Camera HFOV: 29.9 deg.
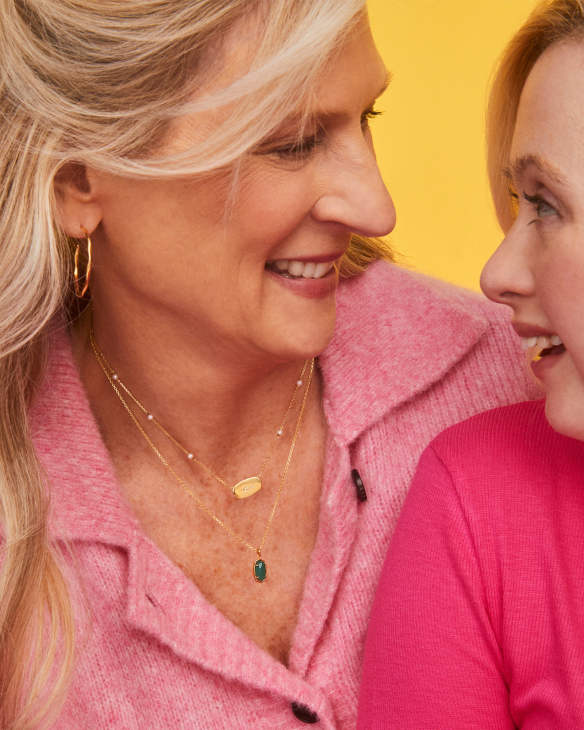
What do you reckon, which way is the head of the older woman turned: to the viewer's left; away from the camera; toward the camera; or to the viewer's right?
to the viewer's right

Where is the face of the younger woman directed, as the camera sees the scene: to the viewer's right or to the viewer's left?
to the viewer's left

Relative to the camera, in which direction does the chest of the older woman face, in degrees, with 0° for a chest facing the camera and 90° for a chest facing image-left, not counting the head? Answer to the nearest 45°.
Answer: approximately 315°
